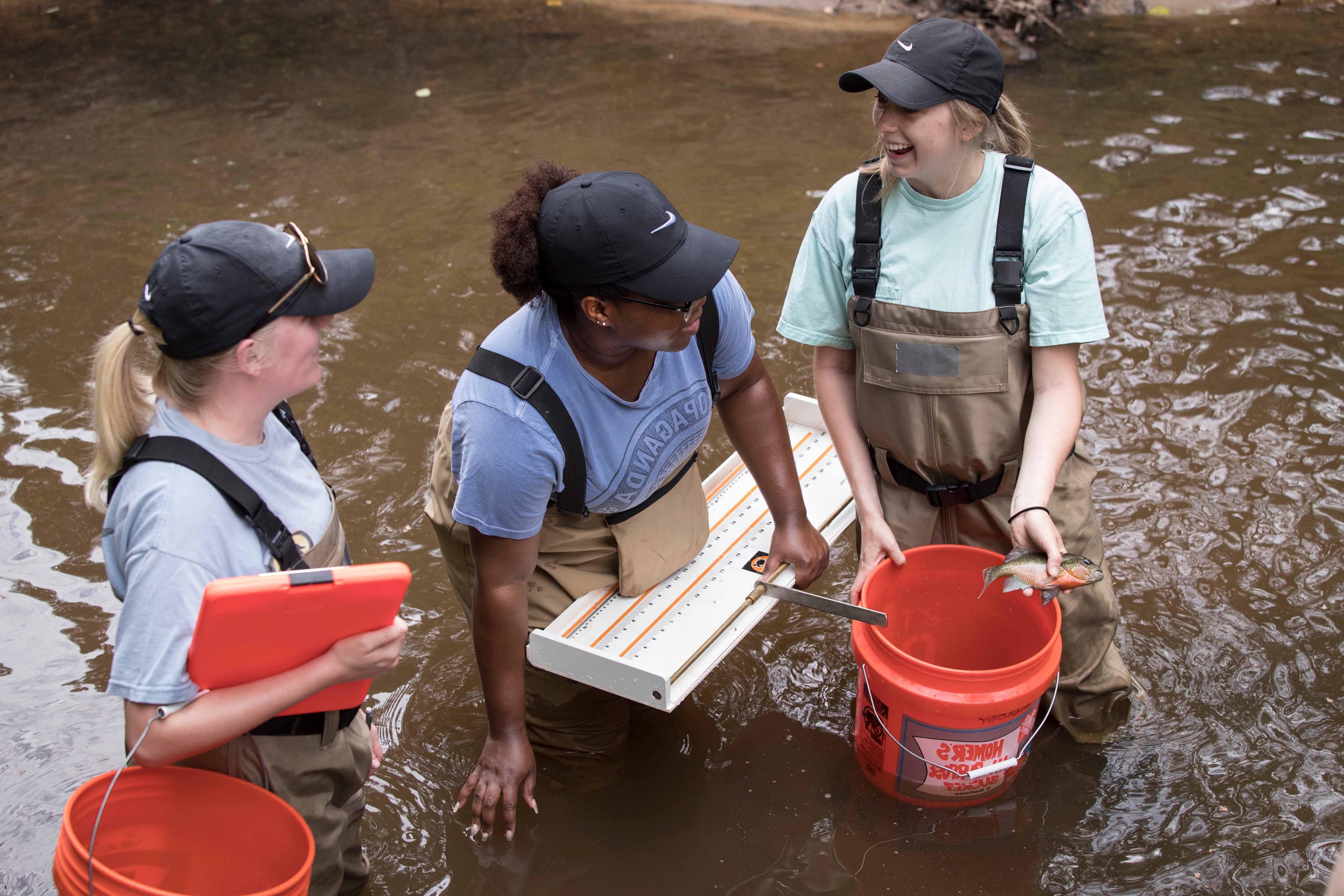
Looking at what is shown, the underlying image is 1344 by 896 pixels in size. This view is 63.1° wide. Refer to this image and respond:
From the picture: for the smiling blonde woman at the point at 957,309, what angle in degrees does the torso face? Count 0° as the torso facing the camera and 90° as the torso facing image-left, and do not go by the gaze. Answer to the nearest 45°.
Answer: approximately 0°

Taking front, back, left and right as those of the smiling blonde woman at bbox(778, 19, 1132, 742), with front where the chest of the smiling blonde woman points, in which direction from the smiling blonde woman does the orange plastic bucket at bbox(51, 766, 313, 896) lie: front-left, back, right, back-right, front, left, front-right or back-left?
front-right

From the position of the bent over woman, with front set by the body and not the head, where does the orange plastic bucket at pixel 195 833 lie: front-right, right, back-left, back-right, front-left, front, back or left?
right

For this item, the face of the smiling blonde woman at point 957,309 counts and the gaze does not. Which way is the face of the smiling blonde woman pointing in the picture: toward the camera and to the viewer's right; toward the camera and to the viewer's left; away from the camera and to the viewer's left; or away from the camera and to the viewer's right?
toward the camera and to the viewer's left

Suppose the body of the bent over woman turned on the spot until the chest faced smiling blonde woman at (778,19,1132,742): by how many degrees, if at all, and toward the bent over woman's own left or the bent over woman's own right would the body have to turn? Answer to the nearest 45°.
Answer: approximately 45° to the bent over woman's own left

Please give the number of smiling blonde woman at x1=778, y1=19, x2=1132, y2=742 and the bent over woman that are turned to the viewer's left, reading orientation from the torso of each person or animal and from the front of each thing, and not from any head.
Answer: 0

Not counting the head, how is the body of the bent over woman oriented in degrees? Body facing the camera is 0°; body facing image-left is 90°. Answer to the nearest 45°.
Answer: approximately 315°

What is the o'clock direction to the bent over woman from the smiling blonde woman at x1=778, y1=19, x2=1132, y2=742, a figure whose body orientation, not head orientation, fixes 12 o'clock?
The bent over woman is roughly at 2 o'clock from the smiling blonde woman.

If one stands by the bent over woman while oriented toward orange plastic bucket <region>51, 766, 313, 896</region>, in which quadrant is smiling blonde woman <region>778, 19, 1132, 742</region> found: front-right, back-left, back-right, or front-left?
back-left
